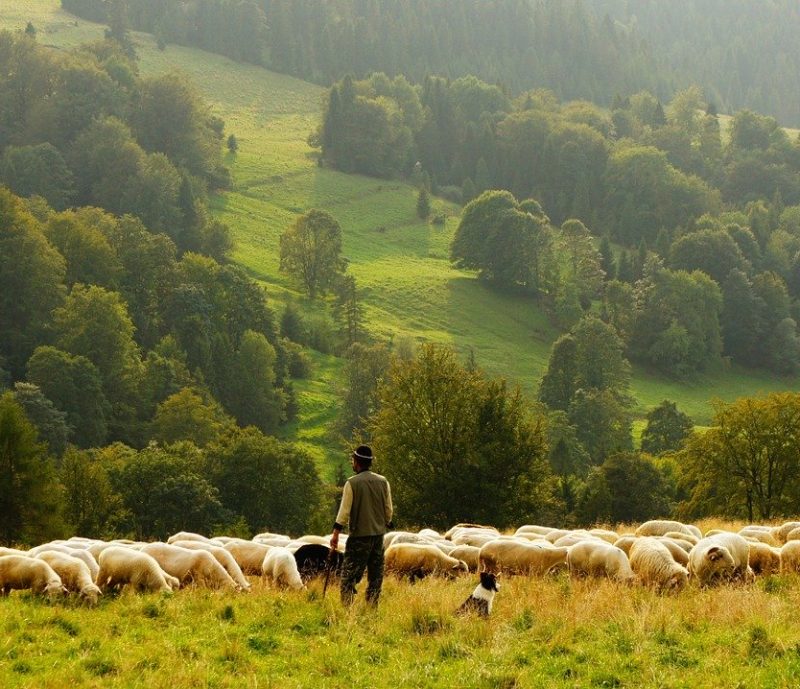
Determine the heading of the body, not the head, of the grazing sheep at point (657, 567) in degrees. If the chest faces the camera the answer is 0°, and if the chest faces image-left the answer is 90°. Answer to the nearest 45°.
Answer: approximately 315°

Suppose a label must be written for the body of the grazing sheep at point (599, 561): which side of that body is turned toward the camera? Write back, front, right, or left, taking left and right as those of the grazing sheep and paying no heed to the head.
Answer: right

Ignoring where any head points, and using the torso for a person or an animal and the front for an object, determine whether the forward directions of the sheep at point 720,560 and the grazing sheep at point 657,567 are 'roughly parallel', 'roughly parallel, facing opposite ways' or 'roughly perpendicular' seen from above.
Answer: roughly perpendicular

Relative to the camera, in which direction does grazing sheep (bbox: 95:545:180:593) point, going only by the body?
to the viewer's right

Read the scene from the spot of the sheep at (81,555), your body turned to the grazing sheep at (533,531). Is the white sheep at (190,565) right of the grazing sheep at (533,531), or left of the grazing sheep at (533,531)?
right

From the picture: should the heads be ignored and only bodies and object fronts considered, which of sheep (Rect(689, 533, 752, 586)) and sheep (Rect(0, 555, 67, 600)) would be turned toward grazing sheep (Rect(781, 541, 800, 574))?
sheep (Rect(0, 555, 67, 600))
